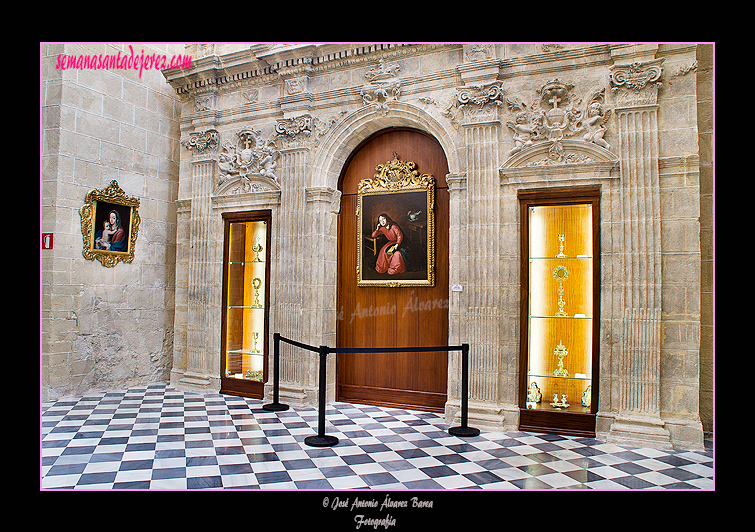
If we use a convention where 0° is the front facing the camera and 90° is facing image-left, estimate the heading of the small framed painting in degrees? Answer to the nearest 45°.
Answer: approximately 315°

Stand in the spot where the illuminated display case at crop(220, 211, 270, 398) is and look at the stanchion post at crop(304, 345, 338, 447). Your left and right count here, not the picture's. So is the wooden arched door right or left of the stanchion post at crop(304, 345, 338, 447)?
left

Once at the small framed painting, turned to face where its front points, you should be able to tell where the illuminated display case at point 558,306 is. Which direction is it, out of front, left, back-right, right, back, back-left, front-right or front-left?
front

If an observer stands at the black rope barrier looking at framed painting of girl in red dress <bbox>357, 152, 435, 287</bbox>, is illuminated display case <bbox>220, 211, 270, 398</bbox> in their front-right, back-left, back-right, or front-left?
front-left

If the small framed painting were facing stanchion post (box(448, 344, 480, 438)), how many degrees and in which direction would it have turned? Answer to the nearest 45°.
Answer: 0° — it already faces it

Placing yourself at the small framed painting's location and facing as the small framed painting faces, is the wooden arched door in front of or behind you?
in front

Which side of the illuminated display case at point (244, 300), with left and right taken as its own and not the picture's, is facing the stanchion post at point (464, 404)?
left

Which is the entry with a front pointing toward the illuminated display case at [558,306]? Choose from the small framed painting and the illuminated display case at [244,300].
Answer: the small framed painting

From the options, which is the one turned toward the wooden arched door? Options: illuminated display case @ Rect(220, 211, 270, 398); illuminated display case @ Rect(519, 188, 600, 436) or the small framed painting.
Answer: the small framed painting

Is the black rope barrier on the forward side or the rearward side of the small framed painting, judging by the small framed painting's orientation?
on the forward side

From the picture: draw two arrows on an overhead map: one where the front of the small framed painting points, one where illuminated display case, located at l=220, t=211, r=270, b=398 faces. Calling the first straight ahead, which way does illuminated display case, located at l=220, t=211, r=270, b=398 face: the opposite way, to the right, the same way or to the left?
to the right

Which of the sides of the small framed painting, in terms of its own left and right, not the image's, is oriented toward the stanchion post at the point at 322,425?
front

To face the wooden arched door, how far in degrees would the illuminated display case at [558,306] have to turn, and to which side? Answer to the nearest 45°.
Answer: approximately 90° to its right

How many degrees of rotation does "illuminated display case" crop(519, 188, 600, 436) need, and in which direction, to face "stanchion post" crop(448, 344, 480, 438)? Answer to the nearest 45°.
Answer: approximately 45° to its right

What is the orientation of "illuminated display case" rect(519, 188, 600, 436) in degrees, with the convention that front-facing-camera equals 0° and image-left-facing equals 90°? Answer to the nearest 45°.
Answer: approximately 0°

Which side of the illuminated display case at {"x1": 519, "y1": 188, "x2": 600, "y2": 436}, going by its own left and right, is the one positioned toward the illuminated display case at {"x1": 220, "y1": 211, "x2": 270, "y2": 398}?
right

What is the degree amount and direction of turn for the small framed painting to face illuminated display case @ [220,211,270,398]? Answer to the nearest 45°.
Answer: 0° — it already faces it

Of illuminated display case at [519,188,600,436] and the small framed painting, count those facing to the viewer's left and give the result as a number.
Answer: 0

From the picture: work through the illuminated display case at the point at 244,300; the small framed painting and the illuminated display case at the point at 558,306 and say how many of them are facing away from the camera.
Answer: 0
